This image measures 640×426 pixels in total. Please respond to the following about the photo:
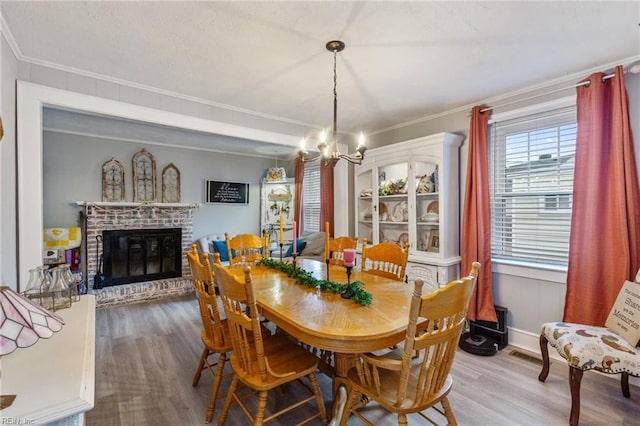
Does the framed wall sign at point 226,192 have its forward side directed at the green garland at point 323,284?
yes

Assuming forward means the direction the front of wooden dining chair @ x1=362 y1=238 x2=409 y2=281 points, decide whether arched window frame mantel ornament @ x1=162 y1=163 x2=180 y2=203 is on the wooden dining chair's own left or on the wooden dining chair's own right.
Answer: on the wooden dining chair's own right

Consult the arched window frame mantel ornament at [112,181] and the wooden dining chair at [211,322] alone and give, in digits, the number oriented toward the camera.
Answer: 1

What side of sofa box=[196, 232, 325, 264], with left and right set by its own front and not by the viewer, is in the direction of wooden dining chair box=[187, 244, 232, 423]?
front

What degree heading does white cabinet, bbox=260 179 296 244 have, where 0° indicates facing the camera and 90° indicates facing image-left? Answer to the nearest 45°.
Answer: approximately 0°

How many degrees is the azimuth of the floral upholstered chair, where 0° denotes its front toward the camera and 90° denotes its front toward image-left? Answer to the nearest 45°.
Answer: approximately 45°

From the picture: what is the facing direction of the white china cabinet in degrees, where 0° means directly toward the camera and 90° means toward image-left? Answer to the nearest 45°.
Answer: approximately 45°

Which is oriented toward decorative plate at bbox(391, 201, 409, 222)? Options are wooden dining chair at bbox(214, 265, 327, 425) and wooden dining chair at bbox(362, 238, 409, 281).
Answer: wooden dining chair at bbox(214, 265, 327, 425)

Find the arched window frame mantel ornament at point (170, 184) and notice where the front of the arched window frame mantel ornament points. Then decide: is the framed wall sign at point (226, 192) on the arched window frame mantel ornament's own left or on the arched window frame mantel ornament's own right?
on the arched window frame mantel ornament's own left

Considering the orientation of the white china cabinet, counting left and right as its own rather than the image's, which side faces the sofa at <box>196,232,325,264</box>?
right

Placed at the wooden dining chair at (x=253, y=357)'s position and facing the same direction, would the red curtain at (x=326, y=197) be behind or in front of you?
in front

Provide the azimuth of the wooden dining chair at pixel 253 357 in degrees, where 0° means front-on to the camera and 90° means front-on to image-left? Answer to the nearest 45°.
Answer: approximately 225°

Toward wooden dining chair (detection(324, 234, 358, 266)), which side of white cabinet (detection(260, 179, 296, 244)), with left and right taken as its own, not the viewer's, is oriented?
front
